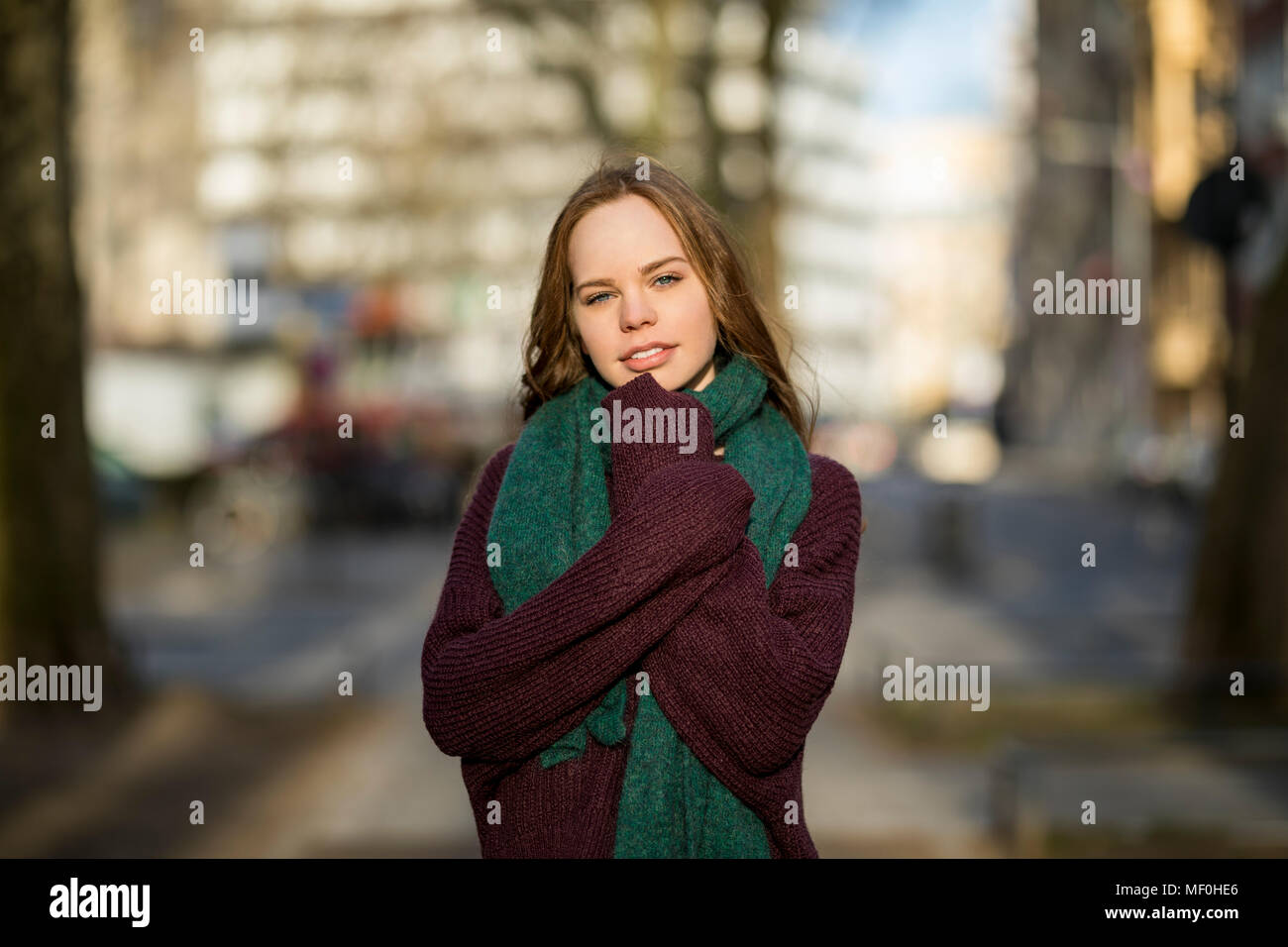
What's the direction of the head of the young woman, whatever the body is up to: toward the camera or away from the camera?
toward the camera

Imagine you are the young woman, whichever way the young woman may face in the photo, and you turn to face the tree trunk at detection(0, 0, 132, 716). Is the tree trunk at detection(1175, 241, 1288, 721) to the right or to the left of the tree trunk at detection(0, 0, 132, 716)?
right

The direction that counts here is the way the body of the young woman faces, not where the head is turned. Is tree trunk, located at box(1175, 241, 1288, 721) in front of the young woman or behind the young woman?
behind

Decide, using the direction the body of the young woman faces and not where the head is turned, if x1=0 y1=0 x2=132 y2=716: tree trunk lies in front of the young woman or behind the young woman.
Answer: behind

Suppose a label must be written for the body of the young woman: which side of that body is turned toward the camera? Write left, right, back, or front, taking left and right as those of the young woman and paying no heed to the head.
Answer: front
